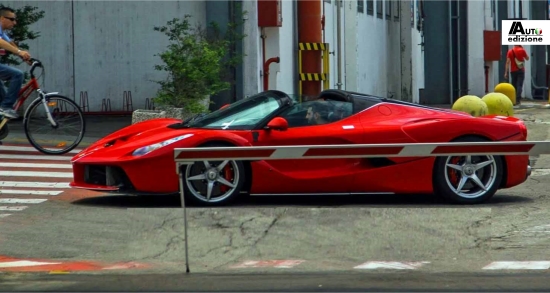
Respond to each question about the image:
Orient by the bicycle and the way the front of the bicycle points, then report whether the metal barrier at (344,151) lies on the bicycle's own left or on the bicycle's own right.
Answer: on the bicycle's own right

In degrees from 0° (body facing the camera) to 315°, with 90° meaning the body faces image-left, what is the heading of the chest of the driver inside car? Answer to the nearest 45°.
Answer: approximately 90°

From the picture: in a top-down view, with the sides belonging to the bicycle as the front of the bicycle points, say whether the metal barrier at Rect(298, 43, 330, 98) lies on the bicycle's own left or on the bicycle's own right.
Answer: on the bicycle's own left

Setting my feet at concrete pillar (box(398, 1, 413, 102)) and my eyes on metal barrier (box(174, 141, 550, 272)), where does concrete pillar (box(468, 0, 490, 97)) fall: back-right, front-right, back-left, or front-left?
back-left

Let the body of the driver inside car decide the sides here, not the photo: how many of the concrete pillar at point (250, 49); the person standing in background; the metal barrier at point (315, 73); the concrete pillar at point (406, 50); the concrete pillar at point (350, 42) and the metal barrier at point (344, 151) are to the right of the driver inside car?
5

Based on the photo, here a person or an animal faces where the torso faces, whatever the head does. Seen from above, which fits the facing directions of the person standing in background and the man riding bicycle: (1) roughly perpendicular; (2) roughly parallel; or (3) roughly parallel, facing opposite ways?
roughly perpendicular

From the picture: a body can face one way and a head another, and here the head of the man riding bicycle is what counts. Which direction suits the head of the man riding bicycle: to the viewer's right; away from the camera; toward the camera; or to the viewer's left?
to the viewer's right

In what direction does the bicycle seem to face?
to the viewer's right

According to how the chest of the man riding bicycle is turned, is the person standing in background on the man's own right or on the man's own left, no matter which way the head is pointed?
on the man's own left

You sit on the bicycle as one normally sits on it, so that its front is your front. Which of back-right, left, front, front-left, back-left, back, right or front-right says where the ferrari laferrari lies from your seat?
front-right

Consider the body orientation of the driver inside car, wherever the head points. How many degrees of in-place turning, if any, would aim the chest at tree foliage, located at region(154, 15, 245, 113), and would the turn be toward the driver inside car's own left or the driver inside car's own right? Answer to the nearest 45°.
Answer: approximately 90° to the driver inside car's own right

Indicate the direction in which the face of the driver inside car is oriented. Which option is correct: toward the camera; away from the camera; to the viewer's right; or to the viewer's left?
to the viewer's left

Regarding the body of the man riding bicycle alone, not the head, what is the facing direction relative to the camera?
to the viewer's right
